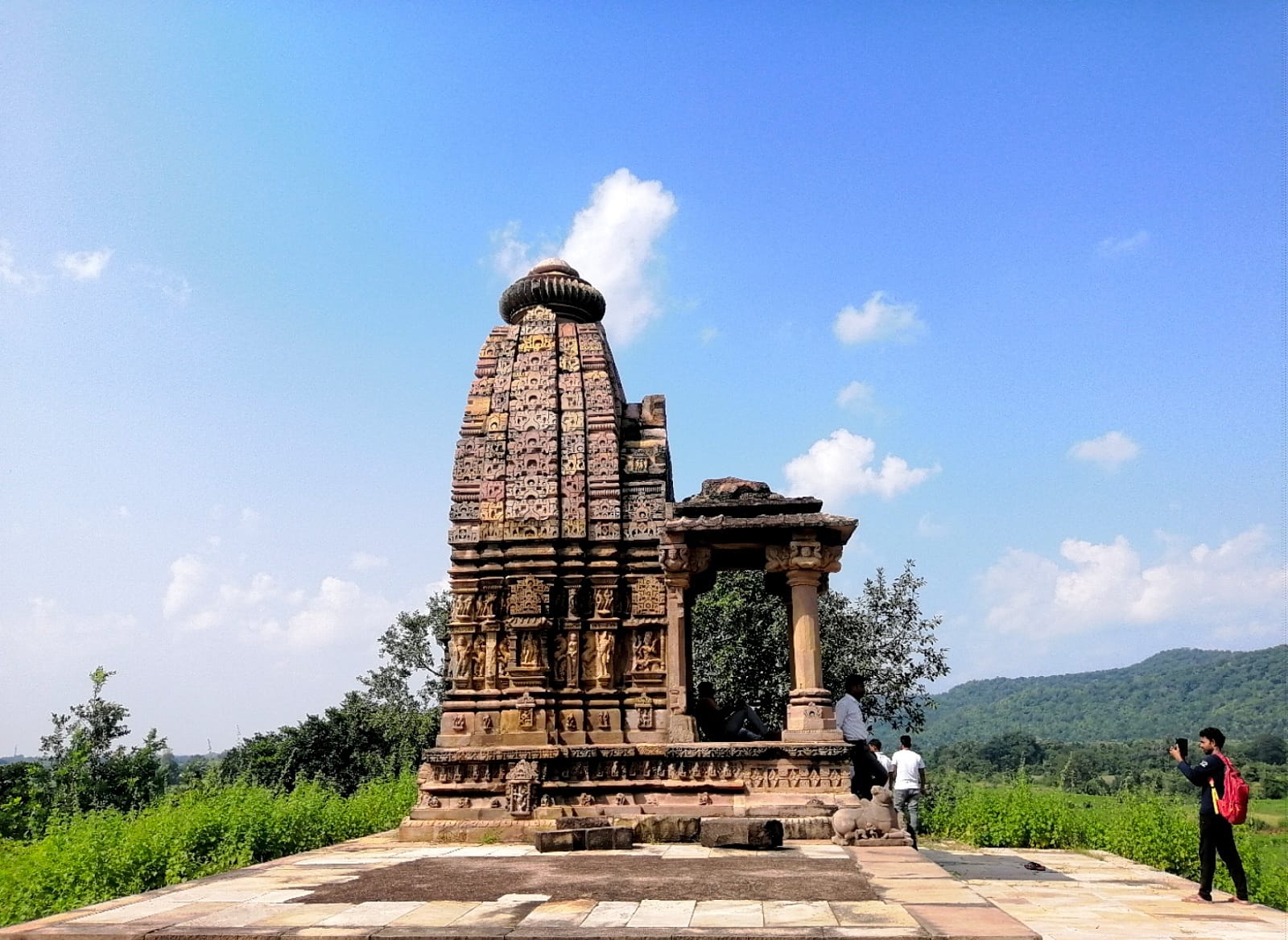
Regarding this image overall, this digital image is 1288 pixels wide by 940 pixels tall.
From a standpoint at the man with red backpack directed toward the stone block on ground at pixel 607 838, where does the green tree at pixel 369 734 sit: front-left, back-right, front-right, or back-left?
front-right

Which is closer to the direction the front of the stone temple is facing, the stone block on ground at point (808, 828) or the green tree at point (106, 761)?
the stone block on ground

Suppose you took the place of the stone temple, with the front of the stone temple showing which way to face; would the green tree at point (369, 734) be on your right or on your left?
on your left

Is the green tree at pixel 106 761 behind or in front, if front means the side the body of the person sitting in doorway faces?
behind

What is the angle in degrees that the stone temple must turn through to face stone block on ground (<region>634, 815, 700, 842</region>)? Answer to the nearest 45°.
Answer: approximately 90° to its right

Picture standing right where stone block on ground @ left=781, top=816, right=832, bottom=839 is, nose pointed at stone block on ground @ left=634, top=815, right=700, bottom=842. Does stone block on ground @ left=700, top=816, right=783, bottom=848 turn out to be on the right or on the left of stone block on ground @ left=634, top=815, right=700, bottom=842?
left

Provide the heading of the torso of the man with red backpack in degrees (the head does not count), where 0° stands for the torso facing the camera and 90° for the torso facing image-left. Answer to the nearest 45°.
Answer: approximately 90°

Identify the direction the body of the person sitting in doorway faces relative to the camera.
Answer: to the viewer's right

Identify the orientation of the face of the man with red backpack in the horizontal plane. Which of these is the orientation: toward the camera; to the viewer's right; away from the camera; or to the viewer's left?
to the viewer's left

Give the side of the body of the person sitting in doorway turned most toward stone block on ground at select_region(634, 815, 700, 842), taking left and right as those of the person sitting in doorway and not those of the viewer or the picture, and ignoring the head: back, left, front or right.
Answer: right

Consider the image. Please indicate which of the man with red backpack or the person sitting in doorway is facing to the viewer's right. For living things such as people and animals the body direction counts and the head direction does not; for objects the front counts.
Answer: the person sitting in doorway

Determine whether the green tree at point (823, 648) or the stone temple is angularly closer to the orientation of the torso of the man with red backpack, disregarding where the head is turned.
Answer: the stone temple

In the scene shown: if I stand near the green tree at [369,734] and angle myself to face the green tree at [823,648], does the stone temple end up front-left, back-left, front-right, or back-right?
front-right
